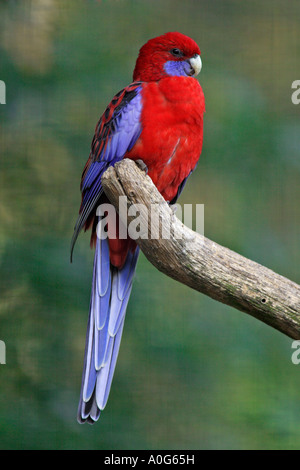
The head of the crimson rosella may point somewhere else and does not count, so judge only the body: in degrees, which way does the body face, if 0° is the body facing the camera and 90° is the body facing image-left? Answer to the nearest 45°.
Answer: approximately 315°
